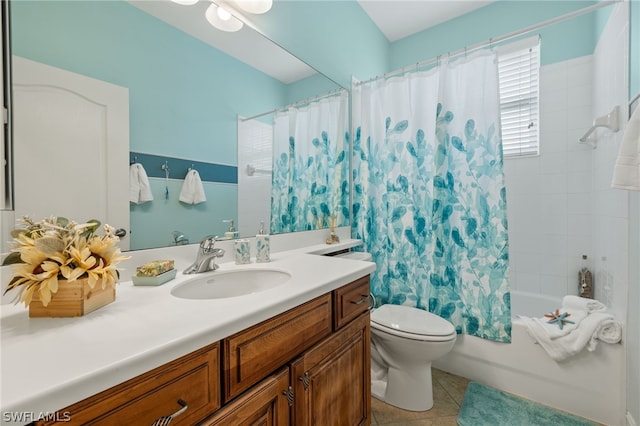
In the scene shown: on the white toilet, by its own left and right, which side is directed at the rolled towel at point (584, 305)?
left

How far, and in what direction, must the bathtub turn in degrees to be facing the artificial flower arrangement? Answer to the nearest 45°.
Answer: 0° — it already faces it

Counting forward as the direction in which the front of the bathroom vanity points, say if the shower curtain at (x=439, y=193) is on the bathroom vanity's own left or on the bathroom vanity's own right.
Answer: on the bathroom vanity's own left

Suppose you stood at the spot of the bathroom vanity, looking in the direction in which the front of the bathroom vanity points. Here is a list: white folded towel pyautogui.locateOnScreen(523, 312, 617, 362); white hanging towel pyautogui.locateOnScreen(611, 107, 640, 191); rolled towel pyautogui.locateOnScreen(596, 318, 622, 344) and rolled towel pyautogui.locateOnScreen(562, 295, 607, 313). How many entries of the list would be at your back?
0

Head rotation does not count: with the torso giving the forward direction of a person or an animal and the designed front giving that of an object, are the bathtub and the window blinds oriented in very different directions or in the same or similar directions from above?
same or similar directions

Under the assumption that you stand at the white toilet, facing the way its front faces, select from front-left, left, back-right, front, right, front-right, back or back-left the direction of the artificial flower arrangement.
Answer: right

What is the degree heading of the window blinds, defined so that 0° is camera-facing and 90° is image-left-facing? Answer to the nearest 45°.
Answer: approximately 45°

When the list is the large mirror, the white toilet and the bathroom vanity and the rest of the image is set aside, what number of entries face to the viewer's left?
0

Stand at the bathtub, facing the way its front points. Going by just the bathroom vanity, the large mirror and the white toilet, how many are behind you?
0

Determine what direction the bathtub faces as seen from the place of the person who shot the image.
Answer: facing the viewer and to the left of the viewer

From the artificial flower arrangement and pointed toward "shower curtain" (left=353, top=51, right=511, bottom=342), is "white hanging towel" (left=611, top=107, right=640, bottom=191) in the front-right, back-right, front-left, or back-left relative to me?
front-right

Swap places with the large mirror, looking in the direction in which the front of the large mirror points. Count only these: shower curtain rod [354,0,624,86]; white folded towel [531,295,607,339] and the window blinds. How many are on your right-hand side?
0

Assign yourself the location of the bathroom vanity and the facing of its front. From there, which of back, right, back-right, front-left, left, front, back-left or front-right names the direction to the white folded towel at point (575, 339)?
front-left

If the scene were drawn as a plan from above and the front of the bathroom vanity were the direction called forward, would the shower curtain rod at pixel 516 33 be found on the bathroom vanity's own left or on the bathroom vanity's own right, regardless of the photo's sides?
on the bathroom vanity's own left

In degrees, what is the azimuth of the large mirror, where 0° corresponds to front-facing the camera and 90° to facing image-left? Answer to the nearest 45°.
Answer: approximately 315°

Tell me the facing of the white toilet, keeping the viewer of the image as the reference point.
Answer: facing the viewer and to the right of the viewer

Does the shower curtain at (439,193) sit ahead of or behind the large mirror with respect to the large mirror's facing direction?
ahead
